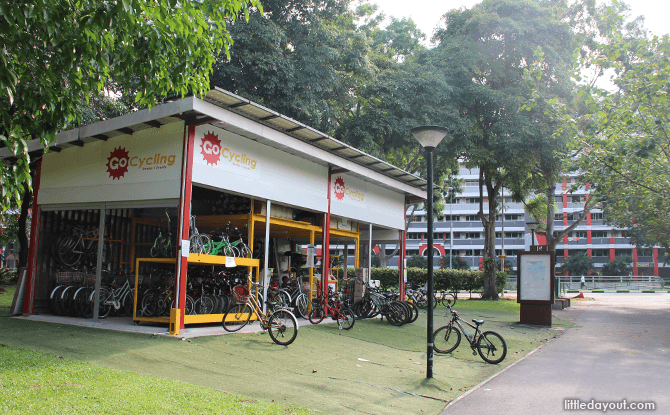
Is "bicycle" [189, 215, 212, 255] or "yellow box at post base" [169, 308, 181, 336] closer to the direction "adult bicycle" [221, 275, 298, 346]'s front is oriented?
the bicycle

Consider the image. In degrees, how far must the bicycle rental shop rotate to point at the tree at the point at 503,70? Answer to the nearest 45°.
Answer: approximately 90° to its left

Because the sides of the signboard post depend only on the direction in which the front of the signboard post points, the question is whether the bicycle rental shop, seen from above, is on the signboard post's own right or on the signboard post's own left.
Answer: on the signboard post's own right

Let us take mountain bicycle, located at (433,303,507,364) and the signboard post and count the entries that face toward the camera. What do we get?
1

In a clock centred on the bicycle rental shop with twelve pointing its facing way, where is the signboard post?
The signboard post is roughly at 10 o'clock from the bicycle rental shop.
